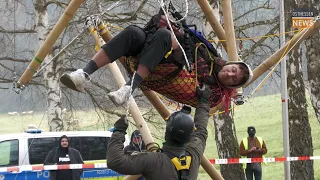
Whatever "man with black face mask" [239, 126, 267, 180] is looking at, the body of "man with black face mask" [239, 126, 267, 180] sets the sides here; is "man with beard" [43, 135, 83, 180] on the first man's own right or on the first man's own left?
on the first man's own right

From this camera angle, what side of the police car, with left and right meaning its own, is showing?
left

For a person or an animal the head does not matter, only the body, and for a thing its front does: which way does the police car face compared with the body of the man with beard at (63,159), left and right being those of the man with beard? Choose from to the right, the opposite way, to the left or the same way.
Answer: to the right

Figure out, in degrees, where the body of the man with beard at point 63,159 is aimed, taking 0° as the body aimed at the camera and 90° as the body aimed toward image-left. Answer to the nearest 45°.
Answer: approximately 0°

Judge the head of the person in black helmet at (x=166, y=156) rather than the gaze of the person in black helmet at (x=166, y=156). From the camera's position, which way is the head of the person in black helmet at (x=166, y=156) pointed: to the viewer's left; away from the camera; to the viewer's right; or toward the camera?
away from the camera
